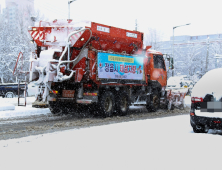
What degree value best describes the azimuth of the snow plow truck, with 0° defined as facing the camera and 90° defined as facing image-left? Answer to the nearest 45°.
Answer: approximately 225°

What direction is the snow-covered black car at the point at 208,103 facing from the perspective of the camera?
away from the camera

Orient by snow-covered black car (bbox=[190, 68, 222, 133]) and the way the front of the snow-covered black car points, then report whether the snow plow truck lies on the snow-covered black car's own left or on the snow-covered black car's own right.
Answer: on the snow-covered black car's own left

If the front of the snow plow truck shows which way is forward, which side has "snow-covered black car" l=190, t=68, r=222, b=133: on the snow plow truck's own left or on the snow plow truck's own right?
on the snow plow truck's own right
